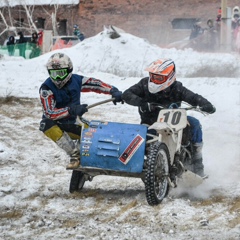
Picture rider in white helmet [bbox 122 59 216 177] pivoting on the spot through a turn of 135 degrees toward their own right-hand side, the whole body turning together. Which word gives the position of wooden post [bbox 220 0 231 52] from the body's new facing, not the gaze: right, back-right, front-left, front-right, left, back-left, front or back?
front-right

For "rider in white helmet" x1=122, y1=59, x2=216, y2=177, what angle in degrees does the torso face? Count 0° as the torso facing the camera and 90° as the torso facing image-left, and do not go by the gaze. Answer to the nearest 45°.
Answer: approximately 0°
